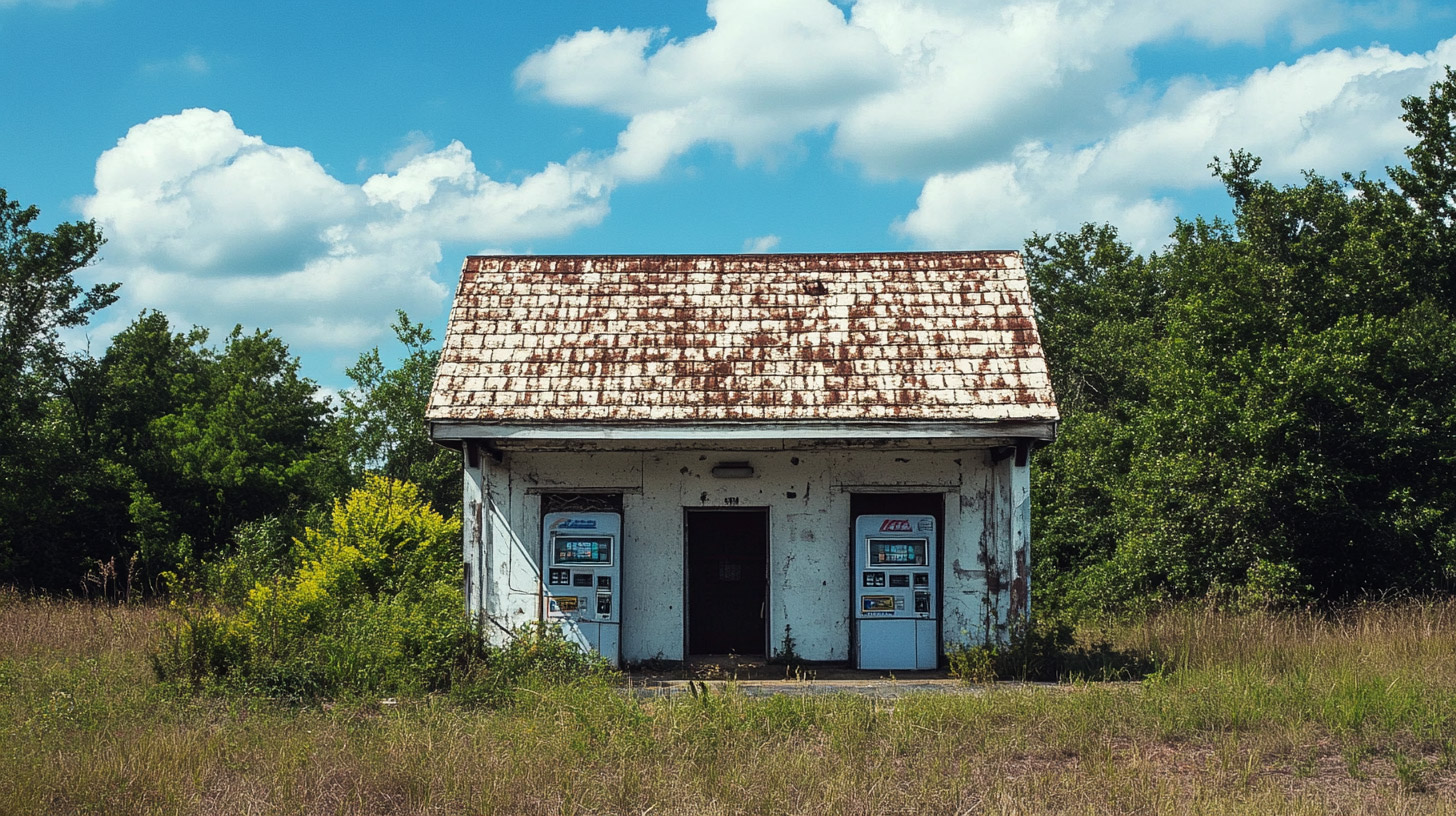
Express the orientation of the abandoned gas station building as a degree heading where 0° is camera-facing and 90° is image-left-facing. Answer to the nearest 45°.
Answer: approximately 0°

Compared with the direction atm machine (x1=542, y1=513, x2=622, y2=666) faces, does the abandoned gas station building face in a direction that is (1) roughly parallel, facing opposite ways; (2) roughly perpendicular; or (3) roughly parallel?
roughly parallel

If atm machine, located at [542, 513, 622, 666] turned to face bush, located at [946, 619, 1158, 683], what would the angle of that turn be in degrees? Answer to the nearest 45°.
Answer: approximately 90° to its left

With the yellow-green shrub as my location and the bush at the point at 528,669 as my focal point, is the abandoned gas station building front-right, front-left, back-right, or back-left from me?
front-left

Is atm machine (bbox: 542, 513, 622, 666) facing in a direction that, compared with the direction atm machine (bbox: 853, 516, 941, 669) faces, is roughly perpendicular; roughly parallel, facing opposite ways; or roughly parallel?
roughly parallel

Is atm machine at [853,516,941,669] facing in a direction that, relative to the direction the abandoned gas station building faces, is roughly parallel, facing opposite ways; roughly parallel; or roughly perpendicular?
roughly parallel

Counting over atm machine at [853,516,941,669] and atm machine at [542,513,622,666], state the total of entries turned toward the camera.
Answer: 2

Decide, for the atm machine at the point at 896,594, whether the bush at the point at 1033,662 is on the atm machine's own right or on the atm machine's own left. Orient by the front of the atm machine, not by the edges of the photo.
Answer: on the atm machine's own left

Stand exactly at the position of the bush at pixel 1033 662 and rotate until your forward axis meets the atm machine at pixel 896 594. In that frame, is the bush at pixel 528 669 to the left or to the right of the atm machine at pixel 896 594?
left

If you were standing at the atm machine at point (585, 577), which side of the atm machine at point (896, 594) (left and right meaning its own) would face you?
right

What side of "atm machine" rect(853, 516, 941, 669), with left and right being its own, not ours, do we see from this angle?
front

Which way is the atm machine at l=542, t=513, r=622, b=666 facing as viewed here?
toward the camera
